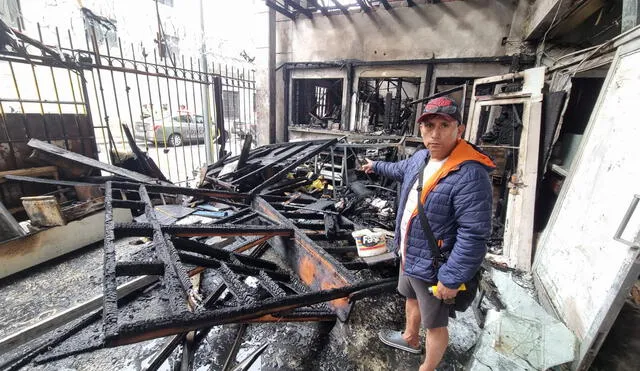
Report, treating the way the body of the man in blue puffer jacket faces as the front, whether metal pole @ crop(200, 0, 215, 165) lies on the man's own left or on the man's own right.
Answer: on the man's own right

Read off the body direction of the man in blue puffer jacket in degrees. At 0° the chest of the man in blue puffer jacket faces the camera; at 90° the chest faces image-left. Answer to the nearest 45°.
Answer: approximately 45°

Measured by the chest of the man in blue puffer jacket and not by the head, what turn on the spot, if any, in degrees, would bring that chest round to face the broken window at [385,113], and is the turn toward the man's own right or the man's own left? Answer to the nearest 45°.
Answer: approximately 135° to the man's own right

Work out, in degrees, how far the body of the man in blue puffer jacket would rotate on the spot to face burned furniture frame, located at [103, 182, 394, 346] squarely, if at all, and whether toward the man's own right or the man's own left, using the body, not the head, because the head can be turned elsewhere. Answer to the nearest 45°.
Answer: approximately 45° to the man's own right

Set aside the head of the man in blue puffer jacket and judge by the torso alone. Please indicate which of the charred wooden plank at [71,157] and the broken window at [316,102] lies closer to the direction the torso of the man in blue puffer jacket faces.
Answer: the charred wooden plank
